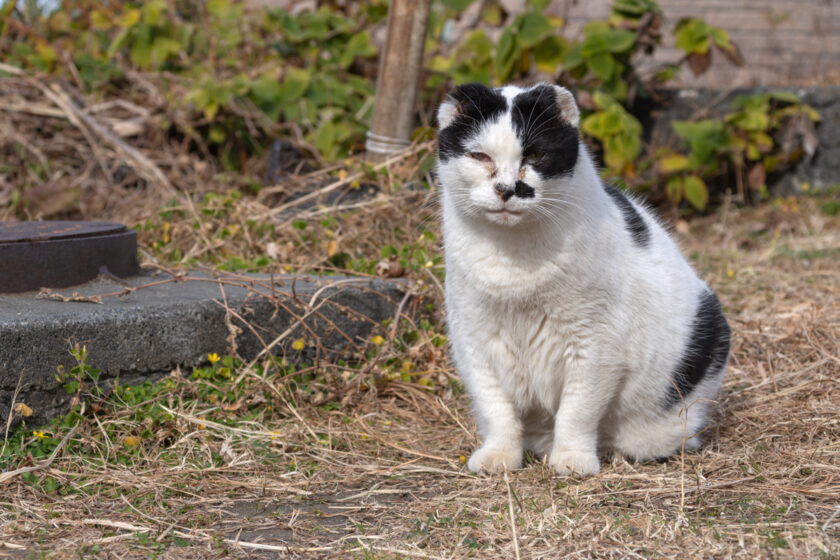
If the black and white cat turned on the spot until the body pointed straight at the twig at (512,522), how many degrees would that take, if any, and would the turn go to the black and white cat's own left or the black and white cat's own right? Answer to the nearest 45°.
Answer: approximately 45° to the black and white cat's own left

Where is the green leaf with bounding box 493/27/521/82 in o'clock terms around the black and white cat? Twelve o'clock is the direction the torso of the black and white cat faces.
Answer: The green leaf is roughly at 4 o'clock from the black and white cat.

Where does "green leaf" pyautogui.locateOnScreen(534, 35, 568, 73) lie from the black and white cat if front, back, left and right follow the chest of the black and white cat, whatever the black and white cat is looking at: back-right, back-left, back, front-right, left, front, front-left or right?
back-right

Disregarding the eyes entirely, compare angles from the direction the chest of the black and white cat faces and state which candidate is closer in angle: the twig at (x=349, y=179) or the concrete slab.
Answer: the concrete slab

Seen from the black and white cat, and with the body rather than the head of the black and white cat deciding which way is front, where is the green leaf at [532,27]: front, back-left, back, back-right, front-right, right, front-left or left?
back-right

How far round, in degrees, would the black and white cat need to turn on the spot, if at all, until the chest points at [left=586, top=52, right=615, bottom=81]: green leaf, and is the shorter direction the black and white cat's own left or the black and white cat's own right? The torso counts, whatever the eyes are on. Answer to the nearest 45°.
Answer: approximately 135° to the black and white cat's own right

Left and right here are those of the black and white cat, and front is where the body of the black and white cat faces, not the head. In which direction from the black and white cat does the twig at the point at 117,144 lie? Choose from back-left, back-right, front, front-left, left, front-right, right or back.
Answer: right

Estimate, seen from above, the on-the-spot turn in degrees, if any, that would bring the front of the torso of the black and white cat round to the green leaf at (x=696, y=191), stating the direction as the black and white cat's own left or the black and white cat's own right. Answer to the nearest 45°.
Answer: approximately 135° to the black and white cat's own right

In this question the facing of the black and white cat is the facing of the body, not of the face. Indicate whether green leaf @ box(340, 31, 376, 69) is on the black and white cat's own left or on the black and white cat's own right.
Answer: on the black and white cat's own right
